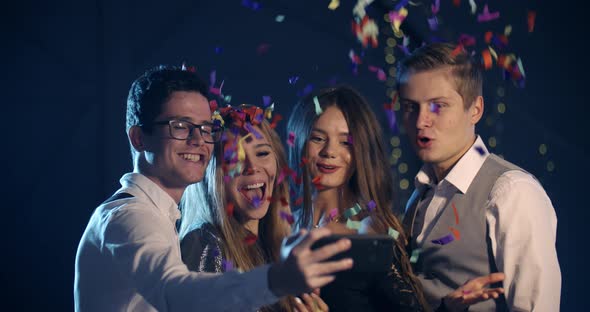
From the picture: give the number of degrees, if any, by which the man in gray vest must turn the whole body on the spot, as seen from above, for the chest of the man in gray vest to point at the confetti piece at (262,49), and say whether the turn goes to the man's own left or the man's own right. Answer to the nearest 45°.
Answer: approximately 90° to the man's own right

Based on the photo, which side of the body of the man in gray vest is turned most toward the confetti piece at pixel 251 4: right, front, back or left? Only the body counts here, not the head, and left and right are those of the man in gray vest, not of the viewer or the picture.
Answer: right

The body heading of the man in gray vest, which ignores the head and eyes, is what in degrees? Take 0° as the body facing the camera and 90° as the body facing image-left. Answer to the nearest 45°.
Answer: approximately 45°

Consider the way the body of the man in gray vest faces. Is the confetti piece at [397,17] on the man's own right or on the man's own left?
on the man's own right

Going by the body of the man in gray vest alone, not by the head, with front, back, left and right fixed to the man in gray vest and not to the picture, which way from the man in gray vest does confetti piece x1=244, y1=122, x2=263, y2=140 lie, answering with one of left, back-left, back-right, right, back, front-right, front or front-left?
front-right

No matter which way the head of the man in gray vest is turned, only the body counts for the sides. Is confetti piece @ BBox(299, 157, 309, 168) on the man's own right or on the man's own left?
on the man's own right

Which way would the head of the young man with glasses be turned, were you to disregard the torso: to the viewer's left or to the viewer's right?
to the viewer's right

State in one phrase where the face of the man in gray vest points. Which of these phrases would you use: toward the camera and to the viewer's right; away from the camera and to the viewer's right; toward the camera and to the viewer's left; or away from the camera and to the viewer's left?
toward the camera and to the viewer's left
